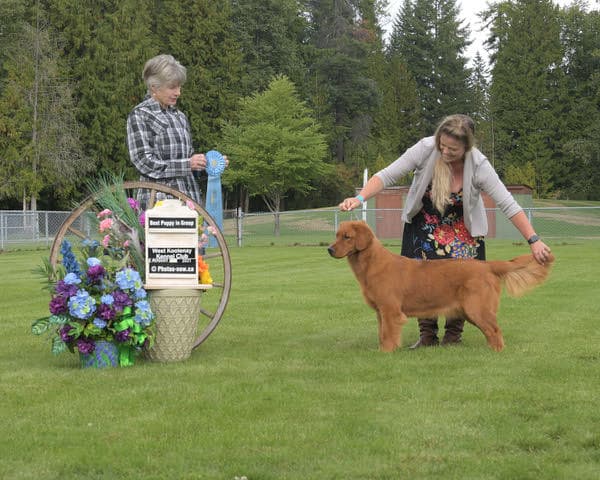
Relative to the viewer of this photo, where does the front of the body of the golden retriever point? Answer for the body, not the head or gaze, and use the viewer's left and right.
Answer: facing to the left of the viewer

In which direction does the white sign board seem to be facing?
toward the camera

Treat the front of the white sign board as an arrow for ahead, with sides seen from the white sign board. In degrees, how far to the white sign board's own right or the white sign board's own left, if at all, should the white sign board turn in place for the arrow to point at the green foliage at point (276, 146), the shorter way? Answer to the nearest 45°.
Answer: approximately 180°

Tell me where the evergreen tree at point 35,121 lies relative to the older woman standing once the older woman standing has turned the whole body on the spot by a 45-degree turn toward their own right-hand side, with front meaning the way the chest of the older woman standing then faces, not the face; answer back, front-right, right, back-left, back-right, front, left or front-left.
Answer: back

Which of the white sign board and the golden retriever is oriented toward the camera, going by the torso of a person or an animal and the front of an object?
the white sign board

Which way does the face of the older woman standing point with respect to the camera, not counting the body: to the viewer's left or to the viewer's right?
to the viewer's right

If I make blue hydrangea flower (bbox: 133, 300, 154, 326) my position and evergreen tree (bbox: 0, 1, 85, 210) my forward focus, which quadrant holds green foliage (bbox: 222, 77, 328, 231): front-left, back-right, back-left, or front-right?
front-right

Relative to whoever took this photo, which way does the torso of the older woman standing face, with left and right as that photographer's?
facing the viewer and to the right of the viewer

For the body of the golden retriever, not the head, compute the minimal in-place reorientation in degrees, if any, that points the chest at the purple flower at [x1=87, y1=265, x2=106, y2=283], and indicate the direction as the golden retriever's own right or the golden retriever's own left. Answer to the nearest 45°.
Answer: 0° — it already faces it

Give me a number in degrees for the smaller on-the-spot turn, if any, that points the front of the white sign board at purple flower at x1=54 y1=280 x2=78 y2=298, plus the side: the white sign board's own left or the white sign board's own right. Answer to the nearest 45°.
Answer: approximately 90° to the white sign board's own right

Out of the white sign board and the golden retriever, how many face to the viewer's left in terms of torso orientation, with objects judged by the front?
1
